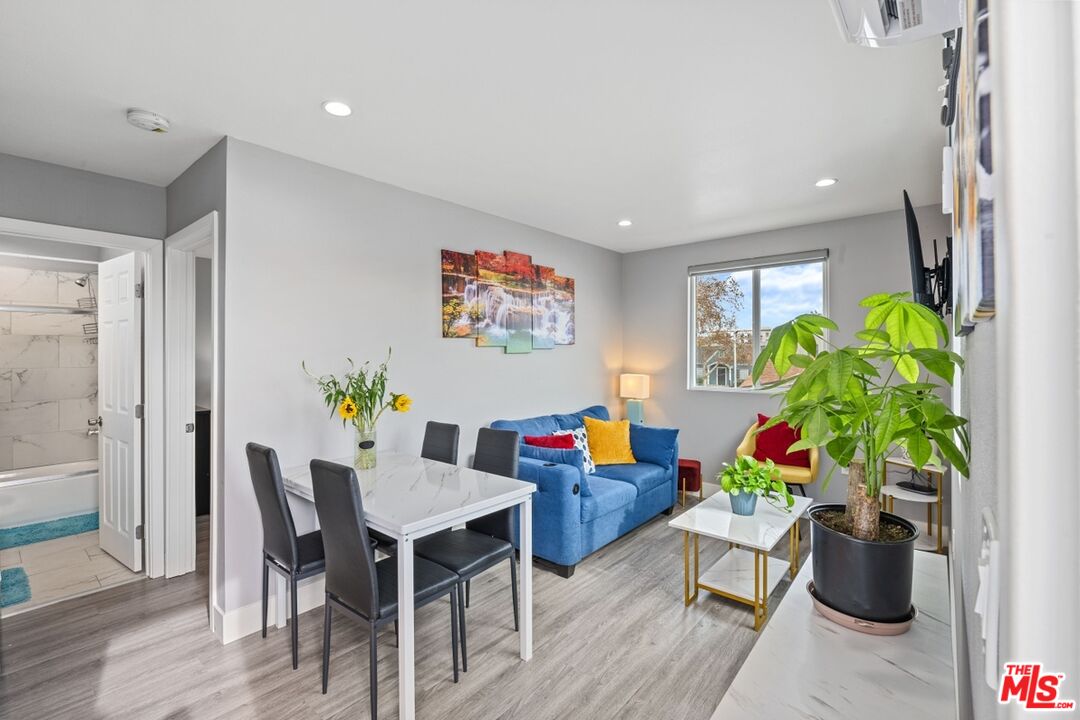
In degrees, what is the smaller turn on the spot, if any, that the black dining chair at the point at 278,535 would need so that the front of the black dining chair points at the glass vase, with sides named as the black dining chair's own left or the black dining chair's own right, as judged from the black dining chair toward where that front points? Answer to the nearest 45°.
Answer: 0° — it already faces it

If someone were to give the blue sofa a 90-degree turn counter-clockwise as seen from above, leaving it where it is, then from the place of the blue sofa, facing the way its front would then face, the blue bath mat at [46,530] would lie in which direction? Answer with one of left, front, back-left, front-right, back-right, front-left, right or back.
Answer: back-left

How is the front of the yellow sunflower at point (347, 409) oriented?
toward the camera

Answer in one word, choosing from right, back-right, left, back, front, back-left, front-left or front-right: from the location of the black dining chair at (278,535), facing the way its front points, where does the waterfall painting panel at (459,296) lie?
front

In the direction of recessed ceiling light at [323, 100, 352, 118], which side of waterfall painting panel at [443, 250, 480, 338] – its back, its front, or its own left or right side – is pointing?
right

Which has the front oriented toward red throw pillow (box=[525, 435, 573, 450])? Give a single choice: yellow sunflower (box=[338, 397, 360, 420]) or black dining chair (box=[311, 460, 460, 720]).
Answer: the black dining chair

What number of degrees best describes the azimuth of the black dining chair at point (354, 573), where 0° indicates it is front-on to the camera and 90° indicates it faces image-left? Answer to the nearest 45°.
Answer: approximately 225°

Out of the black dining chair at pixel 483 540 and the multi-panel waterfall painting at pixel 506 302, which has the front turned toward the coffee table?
the multi-panel waterfall painting

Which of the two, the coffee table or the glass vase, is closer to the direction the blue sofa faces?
the coffee table

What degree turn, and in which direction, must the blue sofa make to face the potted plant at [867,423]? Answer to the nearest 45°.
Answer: approximately 45° to its right

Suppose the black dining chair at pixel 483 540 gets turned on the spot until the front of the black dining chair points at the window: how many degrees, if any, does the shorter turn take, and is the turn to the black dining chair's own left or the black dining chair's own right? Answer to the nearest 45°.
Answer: approximately 180°

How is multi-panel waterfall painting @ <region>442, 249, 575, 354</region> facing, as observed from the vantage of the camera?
facing the viewer and to the right of the viewer

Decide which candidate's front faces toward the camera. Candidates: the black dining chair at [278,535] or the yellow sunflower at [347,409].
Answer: the yellow sunflower

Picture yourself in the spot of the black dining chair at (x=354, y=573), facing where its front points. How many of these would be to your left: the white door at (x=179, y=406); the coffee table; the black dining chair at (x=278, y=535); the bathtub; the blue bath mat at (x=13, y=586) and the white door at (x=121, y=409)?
5

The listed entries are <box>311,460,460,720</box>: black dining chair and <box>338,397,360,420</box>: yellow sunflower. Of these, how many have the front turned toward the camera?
1

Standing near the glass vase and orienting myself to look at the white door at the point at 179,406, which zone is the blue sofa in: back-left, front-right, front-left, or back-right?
back-right

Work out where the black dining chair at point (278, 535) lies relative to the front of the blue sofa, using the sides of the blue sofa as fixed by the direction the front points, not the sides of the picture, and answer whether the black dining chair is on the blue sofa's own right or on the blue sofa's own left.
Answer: on the blue sofa's own right

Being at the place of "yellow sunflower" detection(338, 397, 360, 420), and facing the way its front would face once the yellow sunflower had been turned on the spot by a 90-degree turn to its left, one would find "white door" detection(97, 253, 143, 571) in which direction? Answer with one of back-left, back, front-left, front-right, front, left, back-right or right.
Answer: back-left

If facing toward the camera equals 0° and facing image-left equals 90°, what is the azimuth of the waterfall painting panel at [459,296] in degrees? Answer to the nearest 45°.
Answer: approximately 315°

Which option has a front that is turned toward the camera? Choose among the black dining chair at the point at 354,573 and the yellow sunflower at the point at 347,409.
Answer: the yellow sunflower

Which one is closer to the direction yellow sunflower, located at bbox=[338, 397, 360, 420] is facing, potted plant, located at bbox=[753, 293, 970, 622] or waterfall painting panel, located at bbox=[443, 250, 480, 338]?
the potted plant
